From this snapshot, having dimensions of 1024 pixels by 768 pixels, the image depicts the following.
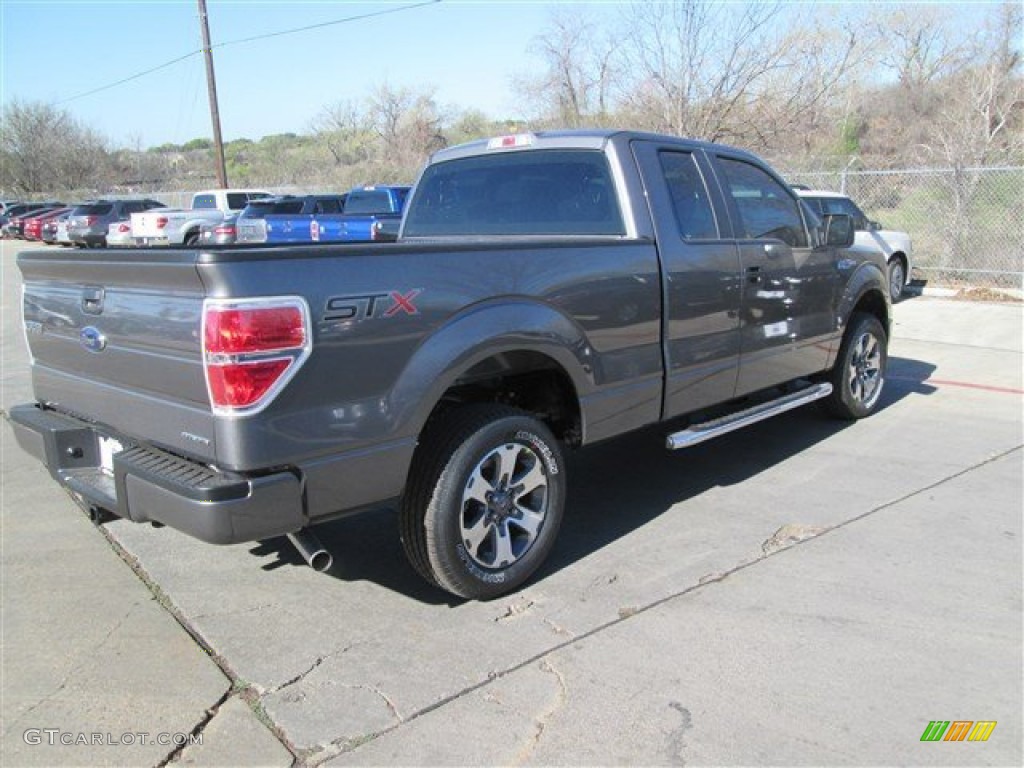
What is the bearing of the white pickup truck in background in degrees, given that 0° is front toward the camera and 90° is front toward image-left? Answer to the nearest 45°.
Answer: approximately 225°

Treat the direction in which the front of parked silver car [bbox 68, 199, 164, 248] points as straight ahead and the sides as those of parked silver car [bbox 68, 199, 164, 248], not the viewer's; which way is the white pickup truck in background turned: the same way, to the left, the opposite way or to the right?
the same way

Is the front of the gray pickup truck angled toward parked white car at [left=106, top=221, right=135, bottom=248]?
no

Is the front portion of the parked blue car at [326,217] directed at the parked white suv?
no

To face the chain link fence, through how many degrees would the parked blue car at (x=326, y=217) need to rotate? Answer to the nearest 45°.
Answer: approximately 90° to its right

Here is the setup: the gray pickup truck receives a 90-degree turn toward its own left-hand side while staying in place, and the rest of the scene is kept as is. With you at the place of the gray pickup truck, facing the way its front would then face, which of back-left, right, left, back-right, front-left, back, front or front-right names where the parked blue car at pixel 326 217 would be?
front-right

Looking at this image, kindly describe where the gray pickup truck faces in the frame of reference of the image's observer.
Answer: facing away from the viewer and to the right of the viewer

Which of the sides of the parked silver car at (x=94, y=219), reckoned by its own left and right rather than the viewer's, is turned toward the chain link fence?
right

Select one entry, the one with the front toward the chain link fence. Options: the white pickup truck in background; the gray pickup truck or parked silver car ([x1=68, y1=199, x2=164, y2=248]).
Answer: the gray pickup truck

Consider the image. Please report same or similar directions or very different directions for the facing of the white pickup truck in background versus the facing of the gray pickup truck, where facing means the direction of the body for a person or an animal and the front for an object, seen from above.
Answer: same or similar directions

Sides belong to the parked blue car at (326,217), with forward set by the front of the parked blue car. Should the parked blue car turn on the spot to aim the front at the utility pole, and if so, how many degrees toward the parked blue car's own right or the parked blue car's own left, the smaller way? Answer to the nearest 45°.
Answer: approximately 45° to the parked blue car's own left

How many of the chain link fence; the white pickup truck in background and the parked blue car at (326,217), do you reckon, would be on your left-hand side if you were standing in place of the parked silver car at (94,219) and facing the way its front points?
0

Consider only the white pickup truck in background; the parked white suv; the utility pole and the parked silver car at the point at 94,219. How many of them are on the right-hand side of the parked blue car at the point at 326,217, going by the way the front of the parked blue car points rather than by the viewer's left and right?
1

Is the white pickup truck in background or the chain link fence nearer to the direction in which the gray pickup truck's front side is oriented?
the chain link fence

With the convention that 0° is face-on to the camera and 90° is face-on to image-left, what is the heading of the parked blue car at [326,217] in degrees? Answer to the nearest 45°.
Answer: approximately 225°

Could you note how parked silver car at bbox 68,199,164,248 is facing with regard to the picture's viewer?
facing away from the viewer and to the right of the viewer
